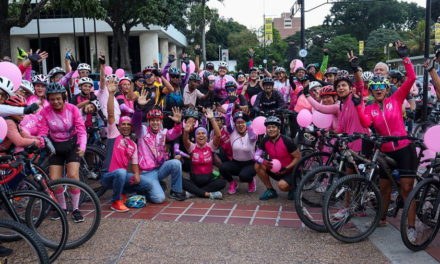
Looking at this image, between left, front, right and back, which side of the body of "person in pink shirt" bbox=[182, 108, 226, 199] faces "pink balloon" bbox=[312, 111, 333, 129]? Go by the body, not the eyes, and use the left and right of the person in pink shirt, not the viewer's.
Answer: left

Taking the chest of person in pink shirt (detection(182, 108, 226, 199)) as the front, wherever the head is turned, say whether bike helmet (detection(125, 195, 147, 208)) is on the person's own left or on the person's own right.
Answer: on the person's own right

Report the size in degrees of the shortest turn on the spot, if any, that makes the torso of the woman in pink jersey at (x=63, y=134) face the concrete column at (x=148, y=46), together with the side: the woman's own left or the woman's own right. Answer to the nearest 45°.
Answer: approximately 180°

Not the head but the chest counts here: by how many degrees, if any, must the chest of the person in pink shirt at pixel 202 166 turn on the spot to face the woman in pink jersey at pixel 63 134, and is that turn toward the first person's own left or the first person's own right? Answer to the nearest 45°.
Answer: approximately 45° to the first person's own right

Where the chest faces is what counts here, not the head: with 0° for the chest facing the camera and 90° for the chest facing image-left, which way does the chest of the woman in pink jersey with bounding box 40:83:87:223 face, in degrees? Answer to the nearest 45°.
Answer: approximately 0°

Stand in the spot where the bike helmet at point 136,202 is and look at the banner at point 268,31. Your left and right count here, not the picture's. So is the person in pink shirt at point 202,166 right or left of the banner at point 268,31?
right

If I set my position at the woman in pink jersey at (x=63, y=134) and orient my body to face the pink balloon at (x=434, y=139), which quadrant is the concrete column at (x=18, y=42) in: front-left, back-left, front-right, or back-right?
back-left

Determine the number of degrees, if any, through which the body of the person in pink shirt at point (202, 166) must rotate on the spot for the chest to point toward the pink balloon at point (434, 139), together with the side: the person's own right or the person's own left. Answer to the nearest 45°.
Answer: approximately 45° to the person's own left

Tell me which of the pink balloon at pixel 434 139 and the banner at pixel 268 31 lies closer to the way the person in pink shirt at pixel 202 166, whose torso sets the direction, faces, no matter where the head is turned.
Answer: the pink balloon

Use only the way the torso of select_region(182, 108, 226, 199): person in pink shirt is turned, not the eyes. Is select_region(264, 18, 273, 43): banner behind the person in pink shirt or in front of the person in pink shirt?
behind
